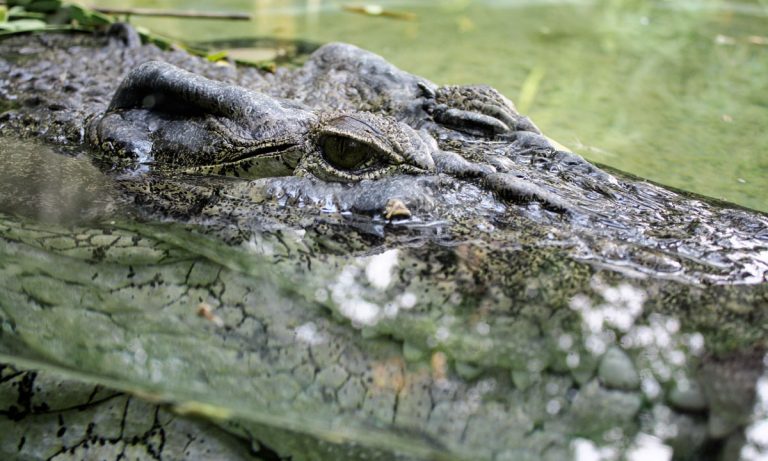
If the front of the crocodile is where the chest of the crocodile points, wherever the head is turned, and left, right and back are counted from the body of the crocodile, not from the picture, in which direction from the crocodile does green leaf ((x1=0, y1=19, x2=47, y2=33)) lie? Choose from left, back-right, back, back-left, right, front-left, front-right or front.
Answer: back

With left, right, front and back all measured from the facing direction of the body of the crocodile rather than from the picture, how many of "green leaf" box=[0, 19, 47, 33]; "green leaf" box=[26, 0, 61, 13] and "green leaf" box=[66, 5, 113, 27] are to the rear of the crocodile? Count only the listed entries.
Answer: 3

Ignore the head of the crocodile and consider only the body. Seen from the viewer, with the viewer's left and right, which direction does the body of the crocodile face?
facing the viewer and to the right of the viewer

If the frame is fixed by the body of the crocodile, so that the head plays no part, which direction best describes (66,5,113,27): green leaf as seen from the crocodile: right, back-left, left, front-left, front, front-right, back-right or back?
back

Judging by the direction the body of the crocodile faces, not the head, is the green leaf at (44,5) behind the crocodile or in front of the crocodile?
behind
